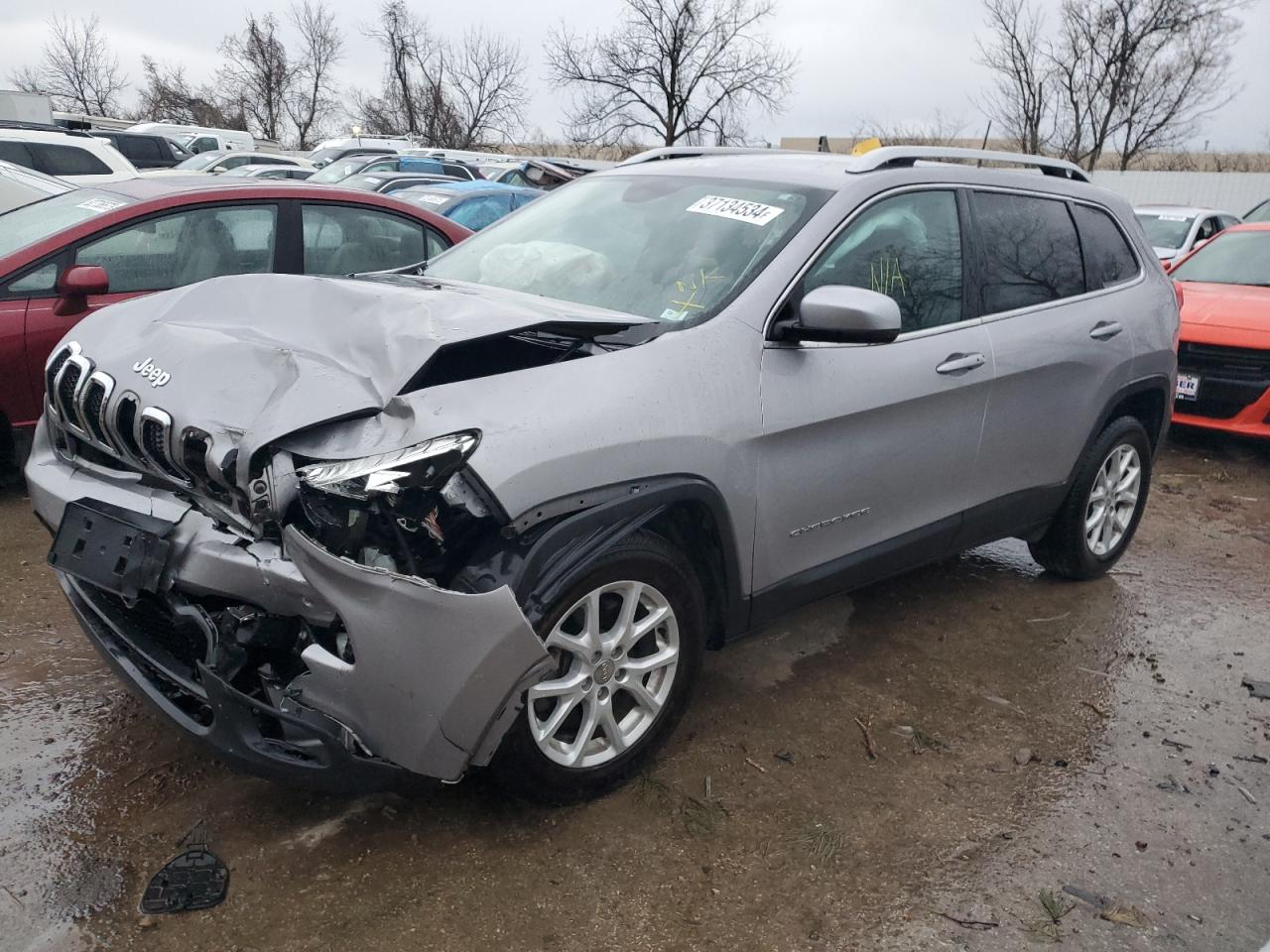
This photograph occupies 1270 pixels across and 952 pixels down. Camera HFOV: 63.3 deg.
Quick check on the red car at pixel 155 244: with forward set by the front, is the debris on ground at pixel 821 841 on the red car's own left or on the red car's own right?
on the red car's own left

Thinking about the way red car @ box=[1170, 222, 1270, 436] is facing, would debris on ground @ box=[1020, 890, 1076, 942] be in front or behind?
in front

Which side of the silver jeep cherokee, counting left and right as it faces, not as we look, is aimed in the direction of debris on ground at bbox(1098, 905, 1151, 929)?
left

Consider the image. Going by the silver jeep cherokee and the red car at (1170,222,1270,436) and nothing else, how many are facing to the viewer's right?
0

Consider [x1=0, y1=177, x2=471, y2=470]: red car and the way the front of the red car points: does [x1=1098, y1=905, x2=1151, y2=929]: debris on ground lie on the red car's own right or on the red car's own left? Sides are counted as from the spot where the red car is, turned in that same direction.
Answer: on the red car's own left

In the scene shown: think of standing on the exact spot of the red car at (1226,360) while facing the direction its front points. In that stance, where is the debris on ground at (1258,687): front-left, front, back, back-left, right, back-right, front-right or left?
front-left

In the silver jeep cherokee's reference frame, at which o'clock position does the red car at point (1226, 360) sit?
The red car is roughly at 6 o'clock from the silver jeep cherokee.

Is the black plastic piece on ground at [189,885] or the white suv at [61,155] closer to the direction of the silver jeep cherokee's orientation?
the black plastic piece on ground

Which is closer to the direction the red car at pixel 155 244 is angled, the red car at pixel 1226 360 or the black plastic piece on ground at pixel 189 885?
the black plastic piece on ground

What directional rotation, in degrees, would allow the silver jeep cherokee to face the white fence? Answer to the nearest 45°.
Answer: approximately 180°

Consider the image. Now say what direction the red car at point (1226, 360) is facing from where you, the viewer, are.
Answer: facing the viewer and to the left of the viewer

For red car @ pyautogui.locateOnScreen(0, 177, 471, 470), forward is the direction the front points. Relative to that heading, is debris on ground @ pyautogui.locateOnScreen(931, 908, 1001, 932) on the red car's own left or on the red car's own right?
on the red car's own left

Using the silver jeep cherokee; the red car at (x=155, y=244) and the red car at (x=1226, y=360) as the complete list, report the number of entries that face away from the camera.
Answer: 0

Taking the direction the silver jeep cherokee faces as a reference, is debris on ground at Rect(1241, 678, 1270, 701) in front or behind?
behind
